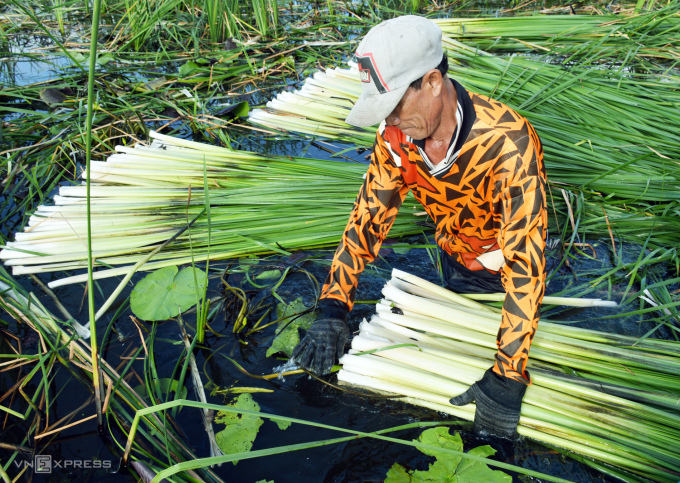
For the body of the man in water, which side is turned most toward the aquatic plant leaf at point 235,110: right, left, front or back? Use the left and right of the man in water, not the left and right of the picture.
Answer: right

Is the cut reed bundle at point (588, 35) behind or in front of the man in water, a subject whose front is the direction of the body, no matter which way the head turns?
behind

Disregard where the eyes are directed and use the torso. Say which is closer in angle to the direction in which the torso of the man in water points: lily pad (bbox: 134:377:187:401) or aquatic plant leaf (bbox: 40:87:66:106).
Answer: the lily pad

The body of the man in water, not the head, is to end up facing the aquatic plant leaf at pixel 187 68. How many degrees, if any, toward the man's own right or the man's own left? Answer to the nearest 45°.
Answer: approximately 90° to the man's own right

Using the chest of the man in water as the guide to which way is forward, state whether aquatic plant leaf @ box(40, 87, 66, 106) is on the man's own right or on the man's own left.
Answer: on the man's own right

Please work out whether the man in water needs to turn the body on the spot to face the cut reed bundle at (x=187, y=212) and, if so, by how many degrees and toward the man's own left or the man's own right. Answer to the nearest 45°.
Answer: approximately 90° to the man's own right

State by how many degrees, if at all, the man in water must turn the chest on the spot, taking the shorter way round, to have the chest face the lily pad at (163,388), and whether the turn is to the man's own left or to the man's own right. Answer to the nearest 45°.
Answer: approximately 45° to the man's own right

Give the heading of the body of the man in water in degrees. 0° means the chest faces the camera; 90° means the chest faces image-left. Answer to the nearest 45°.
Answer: approximately 45°
